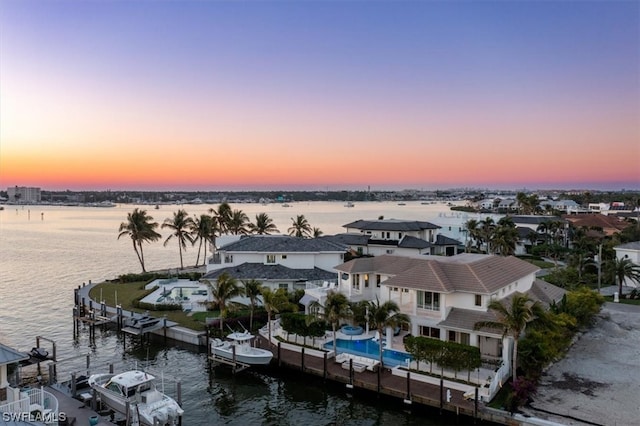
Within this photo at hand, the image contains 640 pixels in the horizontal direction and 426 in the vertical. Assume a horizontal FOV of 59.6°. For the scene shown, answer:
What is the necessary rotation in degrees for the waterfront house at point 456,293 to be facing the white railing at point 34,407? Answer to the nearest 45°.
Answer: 0° — it already faces it

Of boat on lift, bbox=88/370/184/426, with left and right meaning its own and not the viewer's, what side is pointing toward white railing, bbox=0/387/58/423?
left

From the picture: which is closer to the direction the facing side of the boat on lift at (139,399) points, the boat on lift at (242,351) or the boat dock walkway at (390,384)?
the boat on lift

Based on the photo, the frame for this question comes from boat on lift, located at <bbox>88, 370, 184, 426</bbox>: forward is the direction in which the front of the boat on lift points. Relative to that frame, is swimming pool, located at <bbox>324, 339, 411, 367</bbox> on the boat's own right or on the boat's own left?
on the boat's own right

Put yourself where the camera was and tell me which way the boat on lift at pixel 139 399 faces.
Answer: facing away from the viewer and to the left of the viewer

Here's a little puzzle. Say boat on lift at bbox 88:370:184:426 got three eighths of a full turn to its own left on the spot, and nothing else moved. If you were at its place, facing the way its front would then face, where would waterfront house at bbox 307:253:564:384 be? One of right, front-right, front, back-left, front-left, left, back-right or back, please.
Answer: left

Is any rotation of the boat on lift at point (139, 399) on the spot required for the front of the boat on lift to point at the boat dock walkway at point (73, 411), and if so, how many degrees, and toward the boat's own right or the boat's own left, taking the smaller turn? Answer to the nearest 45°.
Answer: approximately 45° to the boat's own left

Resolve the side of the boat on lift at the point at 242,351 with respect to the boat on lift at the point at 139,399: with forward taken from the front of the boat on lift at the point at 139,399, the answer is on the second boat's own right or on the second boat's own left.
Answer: on the second boat's own right

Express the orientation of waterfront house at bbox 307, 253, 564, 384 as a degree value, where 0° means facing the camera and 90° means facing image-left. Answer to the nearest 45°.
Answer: approximately 45°
